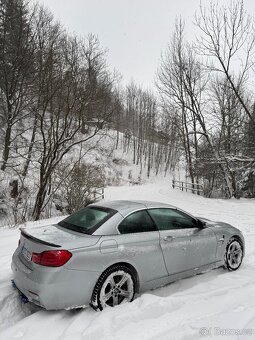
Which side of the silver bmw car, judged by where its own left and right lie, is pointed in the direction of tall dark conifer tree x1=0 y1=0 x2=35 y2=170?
left

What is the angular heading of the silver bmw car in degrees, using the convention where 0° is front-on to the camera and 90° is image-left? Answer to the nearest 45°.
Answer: approximately 225°
